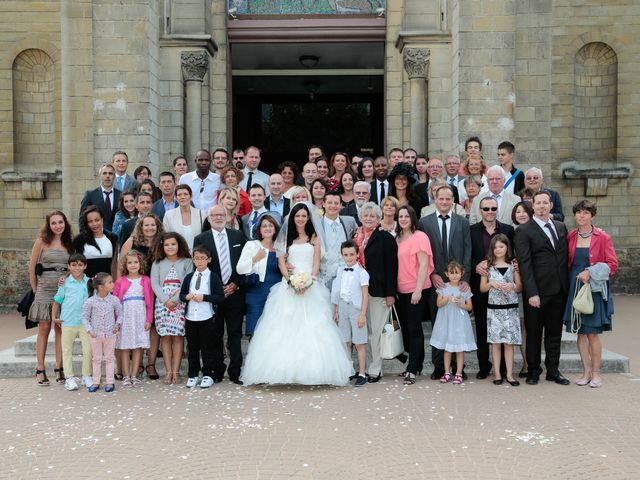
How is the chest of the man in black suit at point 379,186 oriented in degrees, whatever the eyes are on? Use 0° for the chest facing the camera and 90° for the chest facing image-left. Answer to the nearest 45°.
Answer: approximately 0°

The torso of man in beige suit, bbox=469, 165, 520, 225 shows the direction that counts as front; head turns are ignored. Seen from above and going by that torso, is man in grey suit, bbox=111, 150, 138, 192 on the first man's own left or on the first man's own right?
on the first man's own right

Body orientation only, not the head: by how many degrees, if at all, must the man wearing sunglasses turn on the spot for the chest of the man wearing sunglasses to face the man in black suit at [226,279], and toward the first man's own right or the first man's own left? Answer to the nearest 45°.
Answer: approximately 90° to the first man's own right

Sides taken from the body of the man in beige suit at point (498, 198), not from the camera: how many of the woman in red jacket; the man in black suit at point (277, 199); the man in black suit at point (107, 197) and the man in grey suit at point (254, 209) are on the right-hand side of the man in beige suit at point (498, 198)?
3

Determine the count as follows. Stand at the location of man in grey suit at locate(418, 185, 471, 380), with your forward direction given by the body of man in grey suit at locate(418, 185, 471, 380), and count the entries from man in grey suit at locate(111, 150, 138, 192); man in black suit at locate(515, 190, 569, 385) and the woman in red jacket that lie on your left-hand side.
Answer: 2

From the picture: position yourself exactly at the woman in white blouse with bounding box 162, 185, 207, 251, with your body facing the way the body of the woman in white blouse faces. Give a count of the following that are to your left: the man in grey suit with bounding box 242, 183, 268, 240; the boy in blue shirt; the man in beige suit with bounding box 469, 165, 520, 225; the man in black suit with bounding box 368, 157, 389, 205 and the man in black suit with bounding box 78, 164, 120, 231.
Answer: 3

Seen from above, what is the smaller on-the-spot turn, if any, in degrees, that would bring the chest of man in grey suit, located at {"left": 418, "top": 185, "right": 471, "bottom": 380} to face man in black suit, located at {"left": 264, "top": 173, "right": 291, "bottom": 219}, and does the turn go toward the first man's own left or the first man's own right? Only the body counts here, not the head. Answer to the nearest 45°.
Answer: approximately 90° to the first man's own right

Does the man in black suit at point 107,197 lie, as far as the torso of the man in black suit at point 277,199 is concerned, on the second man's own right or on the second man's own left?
on the second man's own right

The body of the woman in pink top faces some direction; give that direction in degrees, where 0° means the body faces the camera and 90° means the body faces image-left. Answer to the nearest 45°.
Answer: approximately 45°
